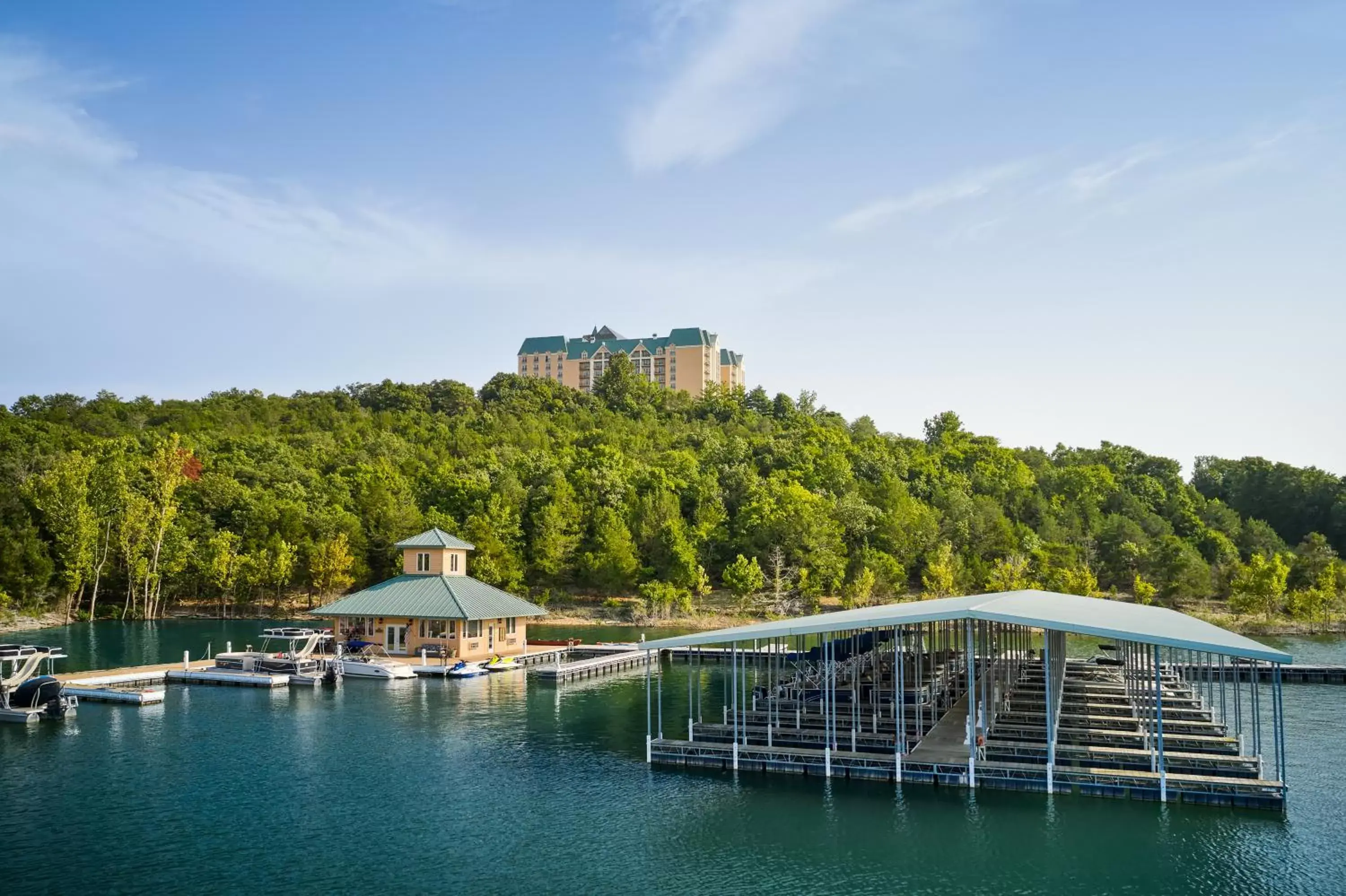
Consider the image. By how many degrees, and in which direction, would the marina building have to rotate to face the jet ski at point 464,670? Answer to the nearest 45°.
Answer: approximately 45° to its left
